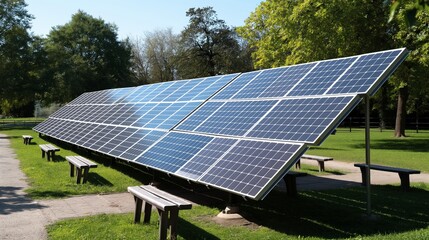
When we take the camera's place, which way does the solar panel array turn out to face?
facing the viewer and to the left of the viewer

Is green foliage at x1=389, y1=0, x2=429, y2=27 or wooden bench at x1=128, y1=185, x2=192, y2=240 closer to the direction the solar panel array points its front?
the wooden bench

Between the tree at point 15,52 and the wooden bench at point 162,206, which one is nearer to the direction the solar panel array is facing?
the wooden bench

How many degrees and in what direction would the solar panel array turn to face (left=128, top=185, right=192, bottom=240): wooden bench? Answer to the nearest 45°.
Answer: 0° — it already faces it

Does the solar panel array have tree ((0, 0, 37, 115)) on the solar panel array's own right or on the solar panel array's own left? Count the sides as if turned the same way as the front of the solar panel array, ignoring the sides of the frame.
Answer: on the solar panel array's own right
